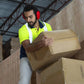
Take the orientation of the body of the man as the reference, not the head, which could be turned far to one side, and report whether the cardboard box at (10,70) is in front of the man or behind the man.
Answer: behind

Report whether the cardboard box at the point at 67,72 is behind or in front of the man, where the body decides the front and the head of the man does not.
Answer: in front

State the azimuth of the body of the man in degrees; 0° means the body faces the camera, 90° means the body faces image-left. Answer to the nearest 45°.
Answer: approximately 315°

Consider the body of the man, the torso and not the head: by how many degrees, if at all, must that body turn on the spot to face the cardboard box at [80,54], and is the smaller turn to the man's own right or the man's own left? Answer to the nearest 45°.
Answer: approximately 45° to the man's own left
